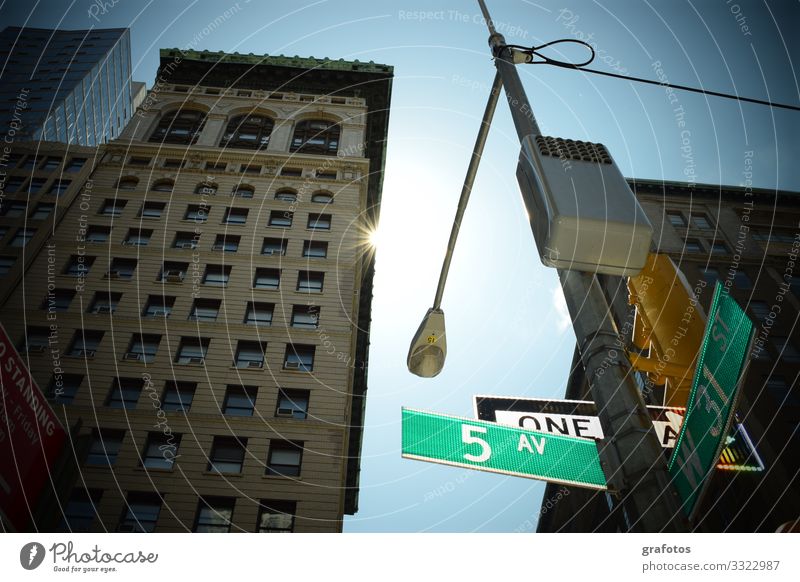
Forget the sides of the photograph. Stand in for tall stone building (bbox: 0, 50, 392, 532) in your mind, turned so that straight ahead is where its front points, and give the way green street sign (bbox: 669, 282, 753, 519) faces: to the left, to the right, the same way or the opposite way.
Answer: to the right

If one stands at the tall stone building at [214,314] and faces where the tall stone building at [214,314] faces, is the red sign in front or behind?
in front

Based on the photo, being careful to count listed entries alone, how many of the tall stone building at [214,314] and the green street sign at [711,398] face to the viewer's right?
0

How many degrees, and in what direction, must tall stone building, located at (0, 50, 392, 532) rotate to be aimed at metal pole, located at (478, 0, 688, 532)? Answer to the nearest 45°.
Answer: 0° — it already faces it

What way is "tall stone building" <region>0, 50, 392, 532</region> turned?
toward the camera

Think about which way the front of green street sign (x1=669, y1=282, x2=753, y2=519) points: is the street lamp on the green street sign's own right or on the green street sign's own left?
on the green street sign's own right

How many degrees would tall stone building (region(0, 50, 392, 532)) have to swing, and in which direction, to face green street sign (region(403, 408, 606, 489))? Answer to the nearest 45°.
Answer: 0° — it already faces it

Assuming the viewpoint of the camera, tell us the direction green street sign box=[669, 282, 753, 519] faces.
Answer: facing the viewer and to the left of the viewer

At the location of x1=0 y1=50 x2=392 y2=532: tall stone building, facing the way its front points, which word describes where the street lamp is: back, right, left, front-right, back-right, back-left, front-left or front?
front
